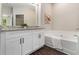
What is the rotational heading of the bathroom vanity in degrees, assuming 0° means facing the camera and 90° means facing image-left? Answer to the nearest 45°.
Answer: approximately 315°

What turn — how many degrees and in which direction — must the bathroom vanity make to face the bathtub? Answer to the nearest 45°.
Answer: approximately 45° to its left
